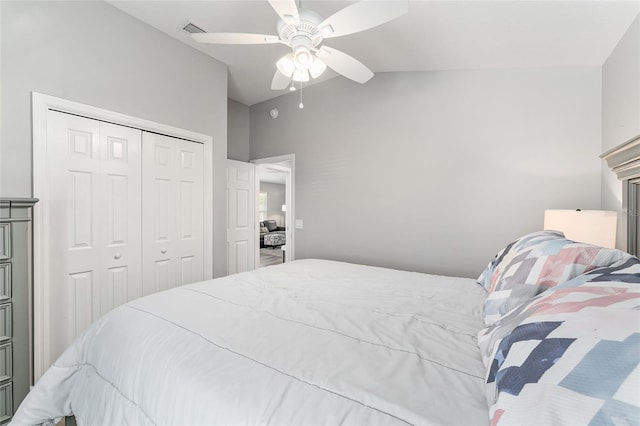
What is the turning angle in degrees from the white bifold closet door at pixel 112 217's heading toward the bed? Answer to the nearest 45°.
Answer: approximately 45° to its right

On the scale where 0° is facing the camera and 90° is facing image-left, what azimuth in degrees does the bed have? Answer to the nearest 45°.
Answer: approximately 135°

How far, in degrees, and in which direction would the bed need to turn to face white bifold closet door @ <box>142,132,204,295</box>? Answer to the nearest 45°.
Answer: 0° — it already faces it

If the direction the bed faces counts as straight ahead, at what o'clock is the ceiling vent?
The ceiling vent is roughly at 12 o'clock from the bed.

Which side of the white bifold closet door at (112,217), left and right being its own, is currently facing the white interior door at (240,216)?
left

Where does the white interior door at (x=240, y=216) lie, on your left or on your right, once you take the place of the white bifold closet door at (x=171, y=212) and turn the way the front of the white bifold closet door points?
on your left

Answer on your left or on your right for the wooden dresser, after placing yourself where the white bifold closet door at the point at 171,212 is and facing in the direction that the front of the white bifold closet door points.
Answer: on your right

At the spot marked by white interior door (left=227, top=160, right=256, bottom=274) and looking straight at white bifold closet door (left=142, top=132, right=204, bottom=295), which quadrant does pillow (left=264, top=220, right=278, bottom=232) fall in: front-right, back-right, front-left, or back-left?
back-right

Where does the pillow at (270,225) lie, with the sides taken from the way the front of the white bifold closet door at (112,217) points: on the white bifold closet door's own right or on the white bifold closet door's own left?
on the white bifold closet door's own left

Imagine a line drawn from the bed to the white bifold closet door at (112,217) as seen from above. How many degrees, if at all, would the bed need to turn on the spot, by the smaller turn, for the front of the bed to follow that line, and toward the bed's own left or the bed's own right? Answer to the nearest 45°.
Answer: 0° — it already faces it

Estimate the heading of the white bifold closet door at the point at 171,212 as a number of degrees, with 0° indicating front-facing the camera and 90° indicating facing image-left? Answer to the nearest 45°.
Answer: approximately 315°

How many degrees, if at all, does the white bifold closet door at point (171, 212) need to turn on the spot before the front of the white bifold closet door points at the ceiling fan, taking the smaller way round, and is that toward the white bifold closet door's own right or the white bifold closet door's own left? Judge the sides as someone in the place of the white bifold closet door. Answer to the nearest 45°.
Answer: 0° — it already faces it

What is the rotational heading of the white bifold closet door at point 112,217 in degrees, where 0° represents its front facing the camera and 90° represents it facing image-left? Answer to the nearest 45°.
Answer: approximately 315°

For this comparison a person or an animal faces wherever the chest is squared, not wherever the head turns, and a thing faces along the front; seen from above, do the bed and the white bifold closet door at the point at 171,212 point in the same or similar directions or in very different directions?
very different directions

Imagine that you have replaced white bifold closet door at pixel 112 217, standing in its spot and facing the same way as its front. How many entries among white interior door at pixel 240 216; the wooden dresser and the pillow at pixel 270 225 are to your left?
2

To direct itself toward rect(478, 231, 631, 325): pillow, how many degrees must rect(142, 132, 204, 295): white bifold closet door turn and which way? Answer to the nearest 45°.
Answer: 0° — it already faces it
